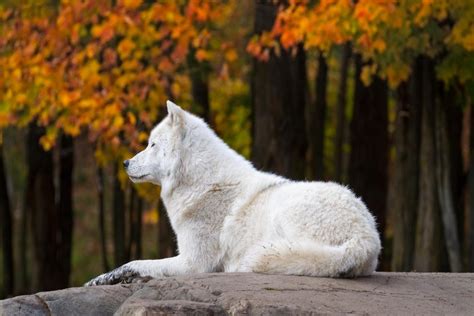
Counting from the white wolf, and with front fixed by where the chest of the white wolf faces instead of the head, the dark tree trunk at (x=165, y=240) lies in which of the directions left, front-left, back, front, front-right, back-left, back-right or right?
right

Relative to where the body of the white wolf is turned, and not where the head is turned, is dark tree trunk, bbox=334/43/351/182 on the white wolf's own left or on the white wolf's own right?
on the white wolf's own right

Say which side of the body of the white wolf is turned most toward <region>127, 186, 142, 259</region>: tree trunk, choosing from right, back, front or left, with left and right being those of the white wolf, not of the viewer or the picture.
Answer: right

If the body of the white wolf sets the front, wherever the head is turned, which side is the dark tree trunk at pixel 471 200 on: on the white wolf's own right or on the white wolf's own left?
on the white wolf's own right

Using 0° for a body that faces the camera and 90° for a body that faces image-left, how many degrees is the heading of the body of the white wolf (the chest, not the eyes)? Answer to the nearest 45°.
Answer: approximately 90°

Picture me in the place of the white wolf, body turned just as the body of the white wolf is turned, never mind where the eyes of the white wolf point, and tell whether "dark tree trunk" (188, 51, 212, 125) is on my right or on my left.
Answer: on my right
